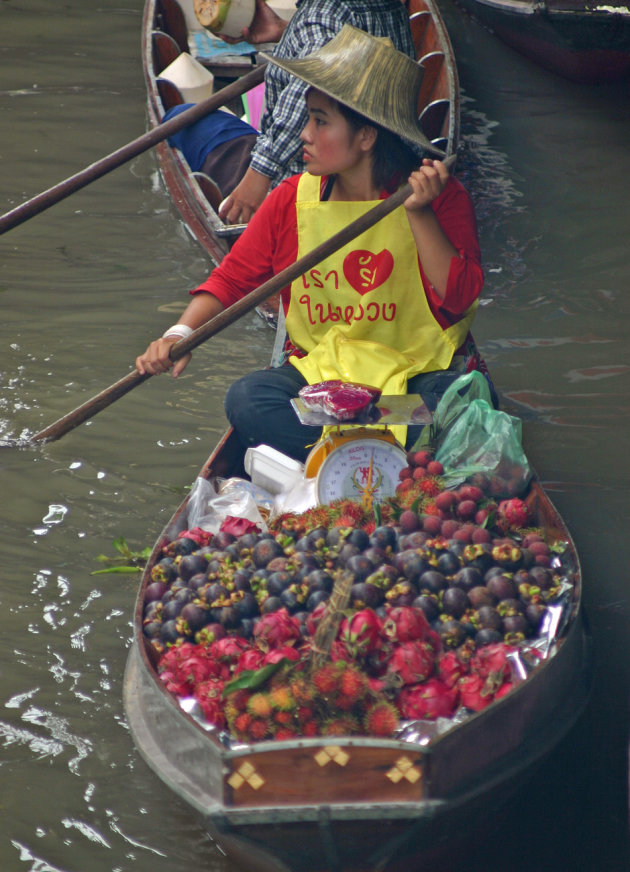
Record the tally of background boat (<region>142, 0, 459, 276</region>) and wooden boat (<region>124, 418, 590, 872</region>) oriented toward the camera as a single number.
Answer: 2

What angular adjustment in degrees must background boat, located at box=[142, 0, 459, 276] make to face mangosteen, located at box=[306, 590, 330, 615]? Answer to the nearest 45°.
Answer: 0° — it already faces it

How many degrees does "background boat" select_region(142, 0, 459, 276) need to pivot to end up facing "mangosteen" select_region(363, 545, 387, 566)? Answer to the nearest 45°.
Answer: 0° — it already faces it

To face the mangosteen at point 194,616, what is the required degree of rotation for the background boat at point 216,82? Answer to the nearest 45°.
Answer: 0° — it already faces it

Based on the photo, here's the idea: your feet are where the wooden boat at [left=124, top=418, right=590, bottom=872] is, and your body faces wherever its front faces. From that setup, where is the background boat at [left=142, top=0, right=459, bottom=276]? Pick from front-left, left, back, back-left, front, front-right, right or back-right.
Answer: back

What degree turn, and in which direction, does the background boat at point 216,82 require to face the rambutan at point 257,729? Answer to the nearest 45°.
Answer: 0° — it already faces it

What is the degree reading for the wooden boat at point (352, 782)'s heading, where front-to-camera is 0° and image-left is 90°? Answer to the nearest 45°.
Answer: approximately 0°
